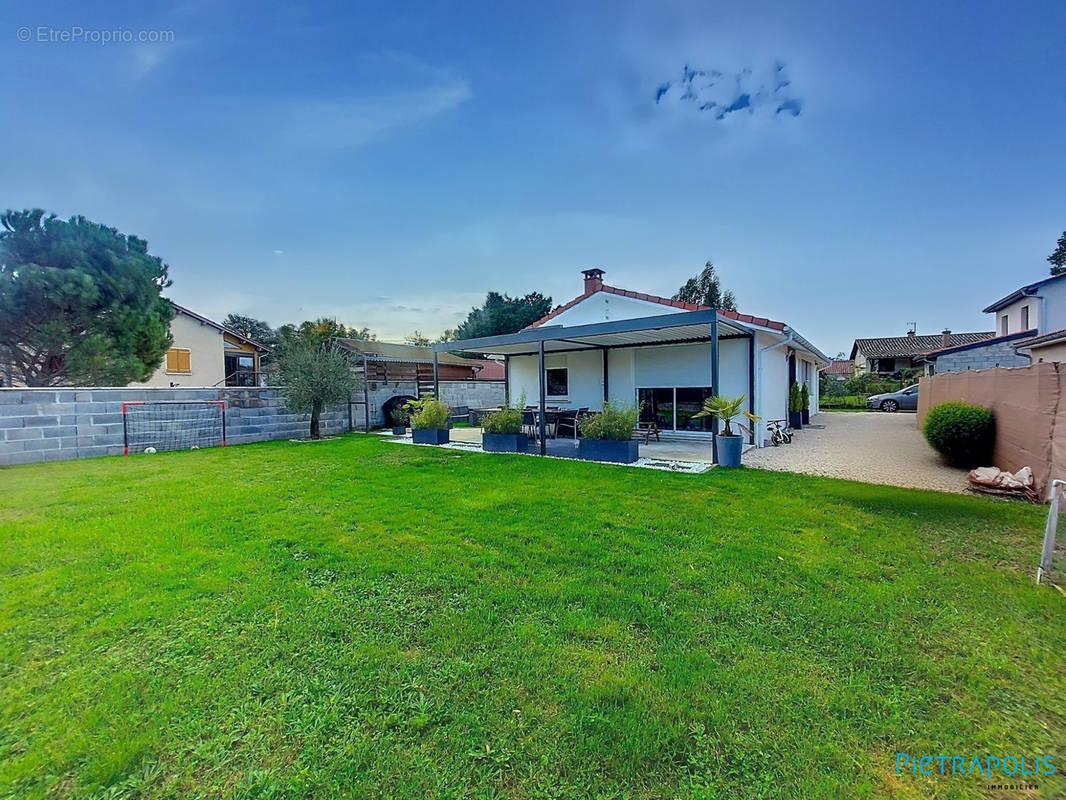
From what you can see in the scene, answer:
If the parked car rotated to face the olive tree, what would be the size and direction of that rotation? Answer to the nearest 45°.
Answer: approximately 45° to its left

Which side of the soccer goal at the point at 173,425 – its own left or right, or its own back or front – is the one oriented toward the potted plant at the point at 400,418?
left

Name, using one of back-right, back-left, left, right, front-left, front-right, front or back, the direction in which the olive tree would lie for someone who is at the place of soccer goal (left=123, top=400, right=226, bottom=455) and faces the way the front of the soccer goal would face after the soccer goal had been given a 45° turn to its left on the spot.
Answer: front-left

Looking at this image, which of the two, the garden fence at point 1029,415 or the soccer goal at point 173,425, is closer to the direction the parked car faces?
the soccer goal

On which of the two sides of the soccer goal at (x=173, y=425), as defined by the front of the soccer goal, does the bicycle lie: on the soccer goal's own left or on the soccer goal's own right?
on the soccer goal's own left

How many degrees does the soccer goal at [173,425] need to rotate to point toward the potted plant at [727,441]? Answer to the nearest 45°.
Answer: approximately 45° to its left

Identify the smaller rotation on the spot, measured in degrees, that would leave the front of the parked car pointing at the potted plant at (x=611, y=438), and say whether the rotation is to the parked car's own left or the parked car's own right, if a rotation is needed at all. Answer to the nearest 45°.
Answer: approximately 90° to the parked car's own left

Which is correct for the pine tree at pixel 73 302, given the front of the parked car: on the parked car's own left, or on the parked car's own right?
on the parked car's own left

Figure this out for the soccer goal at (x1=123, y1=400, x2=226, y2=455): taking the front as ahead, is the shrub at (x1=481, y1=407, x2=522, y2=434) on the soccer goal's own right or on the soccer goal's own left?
on the soccer goal's own left

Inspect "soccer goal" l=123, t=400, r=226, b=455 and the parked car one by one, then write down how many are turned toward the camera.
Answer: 1

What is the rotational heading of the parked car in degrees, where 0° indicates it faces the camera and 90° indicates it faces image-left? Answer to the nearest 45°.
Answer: approximately 90°
